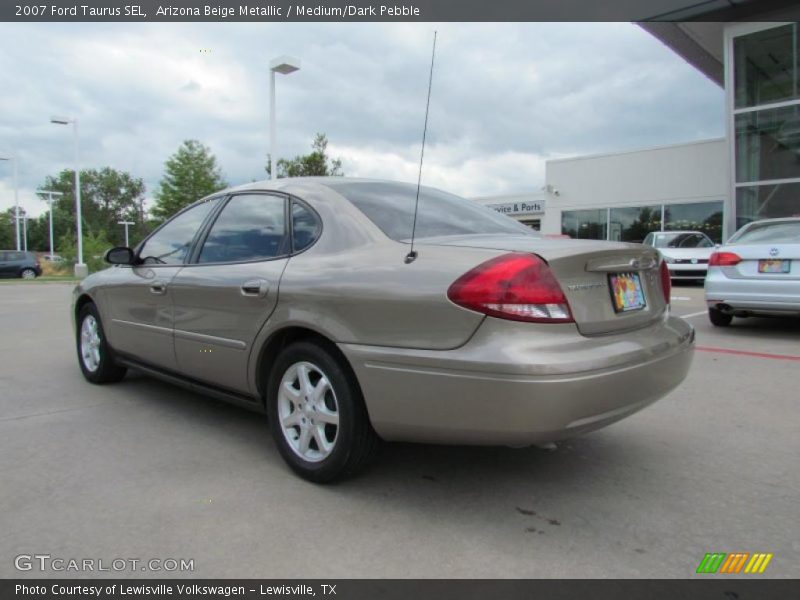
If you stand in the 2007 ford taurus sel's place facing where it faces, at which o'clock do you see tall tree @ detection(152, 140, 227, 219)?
The tall tree is roughly at 1 o'clock from the 2007 ford taurus sel.

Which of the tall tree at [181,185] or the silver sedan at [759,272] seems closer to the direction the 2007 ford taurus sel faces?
the tall tree

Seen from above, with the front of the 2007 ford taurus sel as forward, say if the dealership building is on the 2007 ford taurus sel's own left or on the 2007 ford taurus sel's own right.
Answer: on the 2007 ford taurus sel's own right

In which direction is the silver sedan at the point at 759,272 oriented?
away from the camera

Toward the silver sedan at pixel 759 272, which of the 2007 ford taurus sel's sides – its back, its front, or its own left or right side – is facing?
right

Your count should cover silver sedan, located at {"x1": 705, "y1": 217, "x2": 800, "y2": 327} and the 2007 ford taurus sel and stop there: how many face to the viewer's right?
0

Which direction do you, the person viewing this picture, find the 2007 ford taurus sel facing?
facing away from the viewer and to the left of the viewer
